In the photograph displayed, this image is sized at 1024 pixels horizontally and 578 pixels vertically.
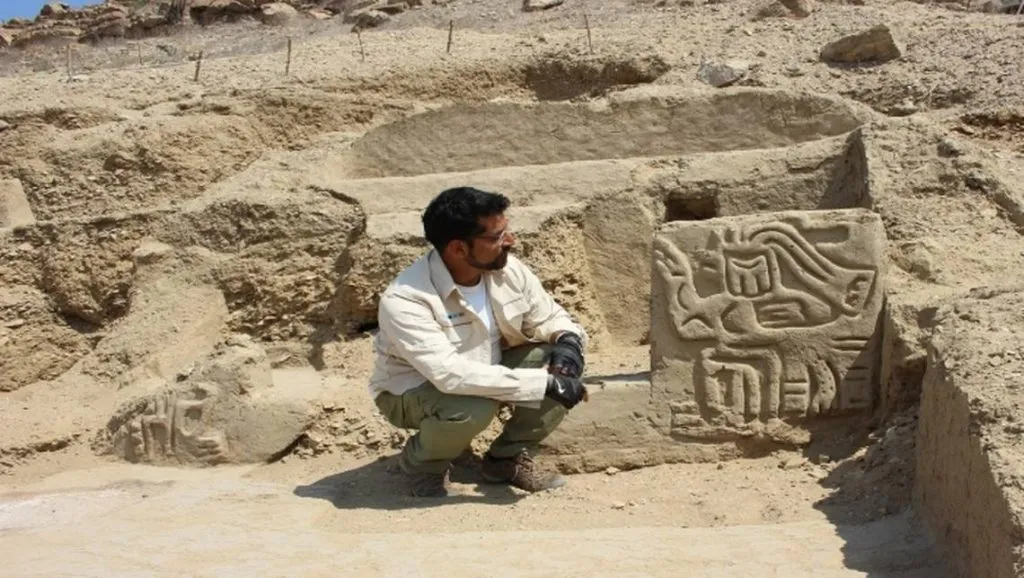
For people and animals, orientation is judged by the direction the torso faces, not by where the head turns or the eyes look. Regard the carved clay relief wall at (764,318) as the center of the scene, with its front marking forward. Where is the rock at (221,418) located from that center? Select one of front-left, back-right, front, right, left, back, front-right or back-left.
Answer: right

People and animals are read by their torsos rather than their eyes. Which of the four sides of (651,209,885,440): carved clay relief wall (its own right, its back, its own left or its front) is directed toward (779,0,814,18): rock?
back

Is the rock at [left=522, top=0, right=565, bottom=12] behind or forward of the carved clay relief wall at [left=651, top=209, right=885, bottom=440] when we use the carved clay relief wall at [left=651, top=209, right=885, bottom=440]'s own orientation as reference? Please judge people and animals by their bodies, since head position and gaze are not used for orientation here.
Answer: behind

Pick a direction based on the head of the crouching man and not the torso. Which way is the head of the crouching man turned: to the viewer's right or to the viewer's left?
to the viewer's right

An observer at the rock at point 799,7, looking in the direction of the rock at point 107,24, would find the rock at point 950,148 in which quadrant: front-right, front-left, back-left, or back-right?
back-left

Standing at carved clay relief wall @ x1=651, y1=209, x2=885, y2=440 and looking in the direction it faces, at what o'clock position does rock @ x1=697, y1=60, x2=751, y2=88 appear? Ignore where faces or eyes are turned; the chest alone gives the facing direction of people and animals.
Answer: The rock is roughly at 6 o'clock from the carved clay relief wall.

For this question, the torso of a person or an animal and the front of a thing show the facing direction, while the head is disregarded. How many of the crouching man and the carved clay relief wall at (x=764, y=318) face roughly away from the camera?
0

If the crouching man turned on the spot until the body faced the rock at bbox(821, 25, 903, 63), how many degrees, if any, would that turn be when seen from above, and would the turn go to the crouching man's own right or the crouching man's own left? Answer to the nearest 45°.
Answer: approximately 90° to the crouching man's own left

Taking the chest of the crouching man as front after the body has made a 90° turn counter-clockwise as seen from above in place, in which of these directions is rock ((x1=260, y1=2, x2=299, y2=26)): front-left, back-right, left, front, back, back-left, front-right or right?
front-left

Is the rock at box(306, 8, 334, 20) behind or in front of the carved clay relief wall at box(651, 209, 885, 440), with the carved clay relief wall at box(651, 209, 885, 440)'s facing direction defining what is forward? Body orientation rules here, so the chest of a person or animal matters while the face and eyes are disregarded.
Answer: behind

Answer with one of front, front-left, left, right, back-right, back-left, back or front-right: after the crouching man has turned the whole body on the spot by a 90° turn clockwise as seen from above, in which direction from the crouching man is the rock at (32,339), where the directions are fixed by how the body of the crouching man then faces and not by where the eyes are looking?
right
